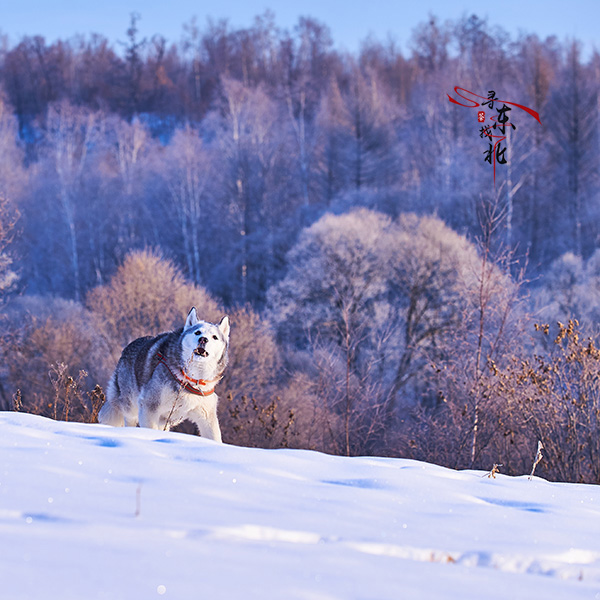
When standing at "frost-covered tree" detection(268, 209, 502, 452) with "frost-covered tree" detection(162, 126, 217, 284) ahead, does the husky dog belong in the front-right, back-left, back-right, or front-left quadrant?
back-left

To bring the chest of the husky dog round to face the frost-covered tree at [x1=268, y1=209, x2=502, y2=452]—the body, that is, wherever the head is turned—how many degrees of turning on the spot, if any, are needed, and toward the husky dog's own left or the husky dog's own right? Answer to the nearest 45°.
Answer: approximately 135° to the husky dog's own left

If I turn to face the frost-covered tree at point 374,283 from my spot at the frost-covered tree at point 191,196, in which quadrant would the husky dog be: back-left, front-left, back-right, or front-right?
front-right

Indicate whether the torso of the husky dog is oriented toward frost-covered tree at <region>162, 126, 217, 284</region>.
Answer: no

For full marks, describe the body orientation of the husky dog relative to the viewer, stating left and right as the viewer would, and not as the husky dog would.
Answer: facing the viewer and to the right of the viewer
